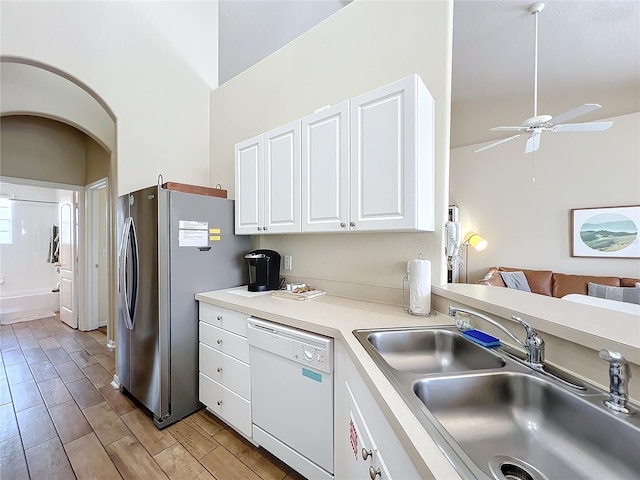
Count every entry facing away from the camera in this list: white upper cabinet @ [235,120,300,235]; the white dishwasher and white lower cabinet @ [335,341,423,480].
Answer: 0

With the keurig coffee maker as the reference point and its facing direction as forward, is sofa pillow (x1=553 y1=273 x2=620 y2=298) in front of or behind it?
behind

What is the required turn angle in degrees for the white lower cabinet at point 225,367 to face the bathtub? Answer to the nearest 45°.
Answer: approximately 90° to its right

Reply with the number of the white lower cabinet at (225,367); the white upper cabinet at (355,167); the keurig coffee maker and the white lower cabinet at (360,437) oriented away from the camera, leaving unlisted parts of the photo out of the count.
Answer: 0

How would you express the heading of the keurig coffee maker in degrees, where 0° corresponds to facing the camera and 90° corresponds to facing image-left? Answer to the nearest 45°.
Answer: approximately 45°

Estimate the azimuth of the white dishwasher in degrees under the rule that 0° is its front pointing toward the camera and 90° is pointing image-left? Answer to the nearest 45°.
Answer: approximately 45°

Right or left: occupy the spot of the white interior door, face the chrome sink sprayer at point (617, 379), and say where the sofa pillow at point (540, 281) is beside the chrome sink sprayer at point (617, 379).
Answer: left

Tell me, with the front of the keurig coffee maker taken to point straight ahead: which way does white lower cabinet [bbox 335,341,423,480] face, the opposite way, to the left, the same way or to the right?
to the right

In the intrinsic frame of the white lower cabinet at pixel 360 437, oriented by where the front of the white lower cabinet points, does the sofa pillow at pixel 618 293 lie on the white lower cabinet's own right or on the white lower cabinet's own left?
on the white lower cabinet's own right

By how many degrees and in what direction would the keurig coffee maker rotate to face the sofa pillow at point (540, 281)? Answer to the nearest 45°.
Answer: approximately 135° to its left

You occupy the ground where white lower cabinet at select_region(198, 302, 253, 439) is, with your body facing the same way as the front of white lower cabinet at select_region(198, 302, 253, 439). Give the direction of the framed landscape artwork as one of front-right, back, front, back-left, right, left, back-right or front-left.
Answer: back-left

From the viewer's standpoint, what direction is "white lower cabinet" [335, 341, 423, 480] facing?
to the viewer's left

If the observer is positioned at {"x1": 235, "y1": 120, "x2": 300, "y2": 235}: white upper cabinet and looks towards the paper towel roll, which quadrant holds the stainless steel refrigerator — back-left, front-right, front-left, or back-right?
back-right

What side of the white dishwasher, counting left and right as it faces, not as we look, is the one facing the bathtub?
right

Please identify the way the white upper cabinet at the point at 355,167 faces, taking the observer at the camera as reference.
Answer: facing the viewer and to the left of the viewer
